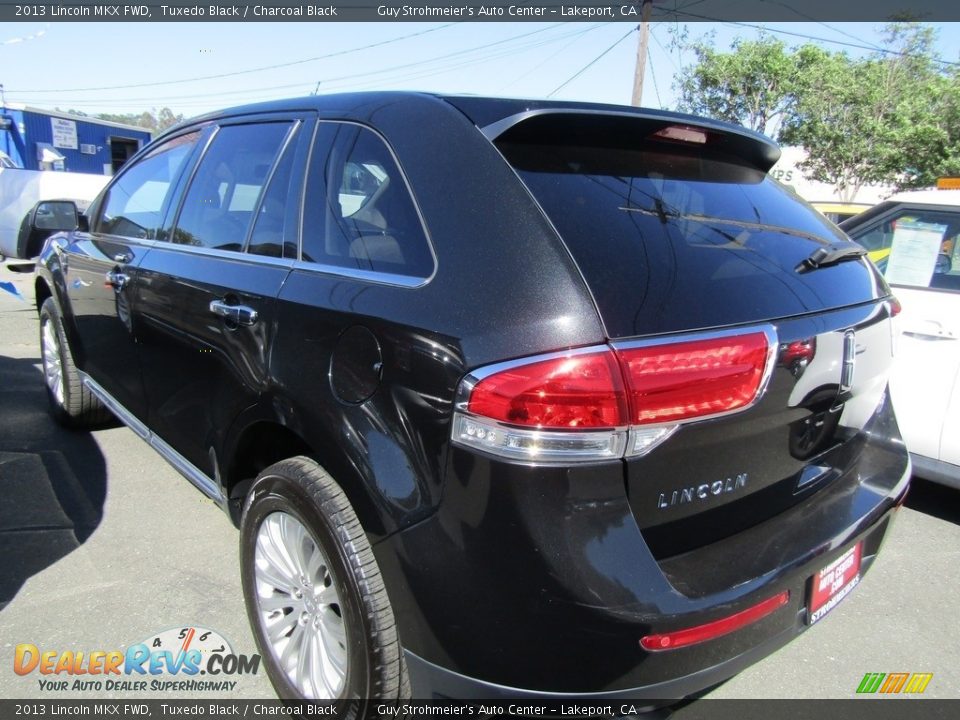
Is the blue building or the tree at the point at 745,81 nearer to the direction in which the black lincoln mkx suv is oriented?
the blue building

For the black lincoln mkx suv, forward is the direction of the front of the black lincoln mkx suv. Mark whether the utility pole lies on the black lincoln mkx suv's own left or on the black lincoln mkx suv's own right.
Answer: on the black lincoln mkx suv's own right

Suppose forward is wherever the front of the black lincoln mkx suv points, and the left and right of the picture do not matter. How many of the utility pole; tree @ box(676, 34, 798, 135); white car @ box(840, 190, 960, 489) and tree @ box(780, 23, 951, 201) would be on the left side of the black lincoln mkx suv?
0

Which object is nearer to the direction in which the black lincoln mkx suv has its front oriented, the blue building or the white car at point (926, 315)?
the blue building

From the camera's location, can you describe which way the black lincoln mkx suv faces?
facing away from the viewer and to the left of the viewer

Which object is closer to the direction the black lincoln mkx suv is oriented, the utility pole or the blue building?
the blue building

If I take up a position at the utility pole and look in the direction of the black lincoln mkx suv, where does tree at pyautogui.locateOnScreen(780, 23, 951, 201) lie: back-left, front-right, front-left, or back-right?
back-left

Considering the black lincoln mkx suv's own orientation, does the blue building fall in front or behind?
in front

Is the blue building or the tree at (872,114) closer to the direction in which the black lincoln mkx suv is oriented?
the blue building

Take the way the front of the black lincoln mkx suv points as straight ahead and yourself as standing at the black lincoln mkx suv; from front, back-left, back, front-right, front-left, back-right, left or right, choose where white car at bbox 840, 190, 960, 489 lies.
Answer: right

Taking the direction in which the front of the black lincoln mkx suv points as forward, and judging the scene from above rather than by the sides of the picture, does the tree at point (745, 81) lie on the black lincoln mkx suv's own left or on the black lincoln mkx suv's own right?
on the black lincoln mkx suv's own right

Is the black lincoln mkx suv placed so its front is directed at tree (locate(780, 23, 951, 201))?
no

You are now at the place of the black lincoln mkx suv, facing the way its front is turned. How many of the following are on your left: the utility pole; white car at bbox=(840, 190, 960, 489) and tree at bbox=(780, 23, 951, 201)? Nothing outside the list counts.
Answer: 0

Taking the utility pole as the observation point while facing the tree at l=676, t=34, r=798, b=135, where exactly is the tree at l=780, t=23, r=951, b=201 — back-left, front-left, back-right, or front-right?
front-right

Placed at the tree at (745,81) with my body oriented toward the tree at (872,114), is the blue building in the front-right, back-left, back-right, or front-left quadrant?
back-right
